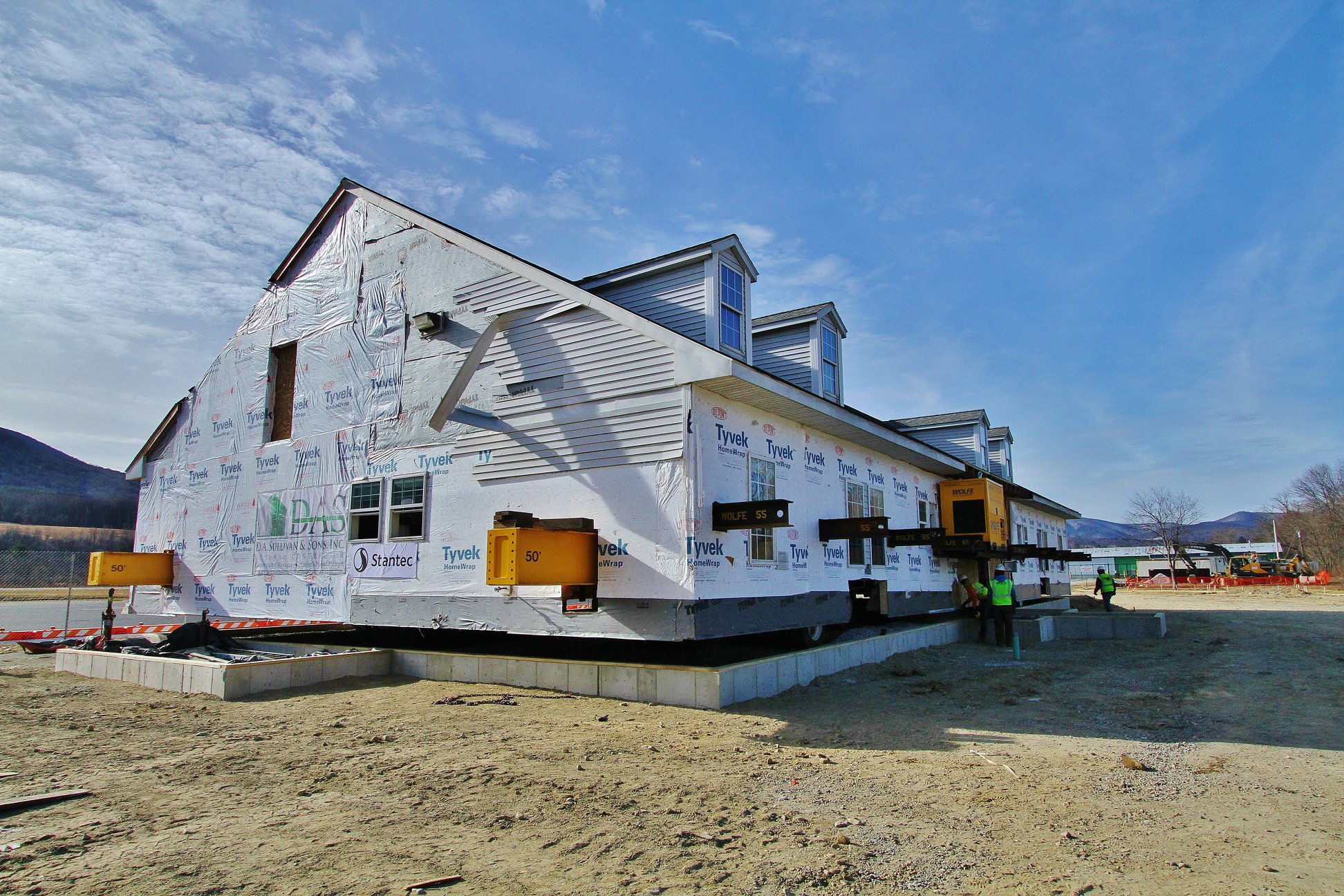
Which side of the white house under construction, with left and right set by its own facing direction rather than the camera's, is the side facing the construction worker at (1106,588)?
left

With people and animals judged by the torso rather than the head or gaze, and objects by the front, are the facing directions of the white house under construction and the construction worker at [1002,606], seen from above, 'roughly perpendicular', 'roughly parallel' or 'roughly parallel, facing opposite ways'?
roughly perpendicular

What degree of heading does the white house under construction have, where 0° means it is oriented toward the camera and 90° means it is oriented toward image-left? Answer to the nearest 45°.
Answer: approximately 315°

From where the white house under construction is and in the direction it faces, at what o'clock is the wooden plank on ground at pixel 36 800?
The wooden plank on ground is roughly at 2 o'clock from the white house under construction.
